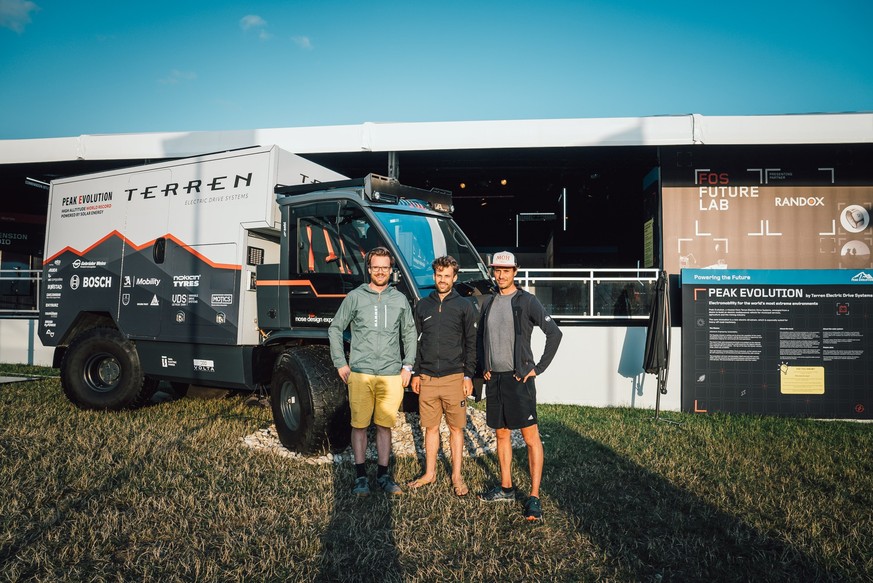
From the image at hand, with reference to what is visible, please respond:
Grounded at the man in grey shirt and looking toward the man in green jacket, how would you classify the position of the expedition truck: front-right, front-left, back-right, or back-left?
front-right

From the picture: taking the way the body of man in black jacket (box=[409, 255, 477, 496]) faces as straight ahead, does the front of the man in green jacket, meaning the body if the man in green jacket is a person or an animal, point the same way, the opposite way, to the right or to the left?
the same way

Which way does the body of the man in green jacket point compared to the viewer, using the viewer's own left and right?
facing the viewer

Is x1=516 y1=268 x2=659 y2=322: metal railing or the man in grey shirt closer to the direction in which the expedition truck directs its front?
the man in grey shirt

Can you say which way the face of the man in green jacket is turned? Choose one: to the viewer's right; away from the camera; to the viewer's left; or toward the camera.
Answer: toward the camera

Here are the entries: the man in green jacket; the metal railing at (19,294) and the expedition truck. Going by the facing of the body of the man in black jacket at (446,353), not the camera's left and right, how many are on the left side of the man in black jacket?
0

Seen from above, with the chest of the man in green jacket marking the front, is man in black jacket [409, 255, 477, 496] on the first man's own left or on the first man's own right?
on the first man's own left

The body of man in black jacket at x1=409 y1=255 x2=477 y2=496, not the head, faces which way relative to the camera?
toward the camera

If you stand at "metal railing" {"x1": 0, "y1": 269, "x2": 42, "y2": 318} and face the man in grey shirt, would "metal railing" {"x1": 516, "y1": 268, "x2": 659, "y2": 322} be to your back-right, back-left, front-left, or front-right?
front-left

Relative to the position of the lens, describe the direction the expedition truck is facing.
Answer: facing the viewer and to the right of the viewer

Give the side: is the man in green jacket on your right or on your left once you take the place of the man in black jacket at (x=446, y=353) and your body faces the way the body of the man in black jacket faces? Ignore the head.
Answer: on your right

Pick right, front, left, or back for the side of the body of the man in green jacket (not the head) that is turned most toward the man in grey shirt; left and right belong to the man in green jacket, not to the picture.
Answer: left

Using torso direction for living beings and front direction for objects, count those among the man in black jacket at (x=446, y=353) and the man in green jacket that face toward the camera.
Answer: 2
